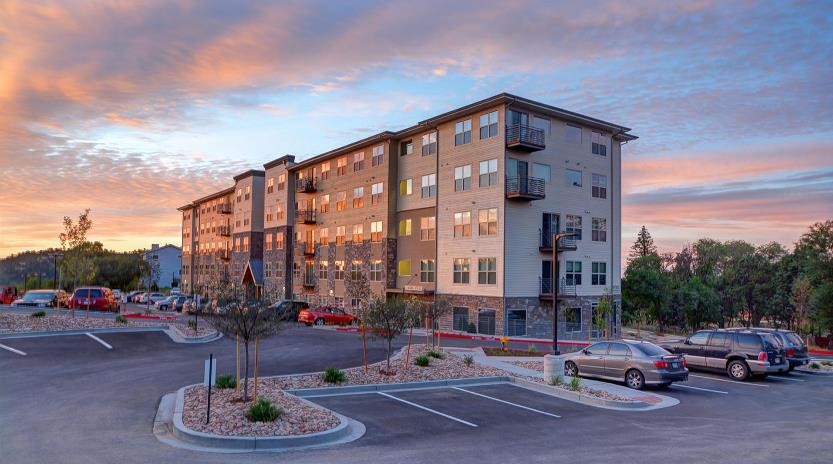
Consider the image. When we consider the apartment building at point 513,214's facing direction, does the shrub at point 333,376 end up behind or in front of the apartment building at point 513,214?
in front

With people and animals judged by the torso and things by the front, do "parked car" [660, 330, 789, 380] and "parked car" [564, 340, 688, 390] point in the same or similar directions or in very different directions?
same or similar directions

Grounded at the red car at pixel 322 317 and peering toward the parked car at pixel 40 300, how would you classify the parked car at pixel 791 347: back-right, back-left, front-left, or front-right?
back-left

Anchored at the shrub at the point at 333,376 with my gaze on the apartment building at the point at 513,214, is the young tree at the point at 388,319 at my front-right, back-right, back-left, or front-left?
front-right

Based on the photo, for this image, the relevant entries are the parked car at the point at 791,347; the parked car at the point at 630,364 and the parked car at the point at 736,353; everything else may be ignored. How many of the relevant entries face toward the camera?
0

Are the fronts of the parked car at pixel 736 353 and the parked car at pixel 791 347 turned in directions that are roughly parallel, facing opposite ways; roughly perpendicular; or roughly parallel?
roughly parallel

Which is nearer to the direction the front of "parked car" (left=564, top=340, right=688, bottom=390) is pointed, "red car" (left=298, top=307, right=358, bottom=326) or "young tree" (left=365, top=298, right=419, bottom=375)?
the red car

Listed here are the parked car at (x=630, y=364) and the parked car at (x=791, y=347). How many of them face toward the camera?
0

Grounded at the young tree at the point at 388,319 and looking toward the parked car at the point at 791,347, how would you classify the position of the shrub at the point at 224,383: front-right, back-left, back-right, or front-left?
back-right

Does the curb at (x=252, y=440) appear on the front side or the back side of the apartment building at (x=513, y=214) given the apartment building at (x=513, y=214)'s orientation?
on the front side
